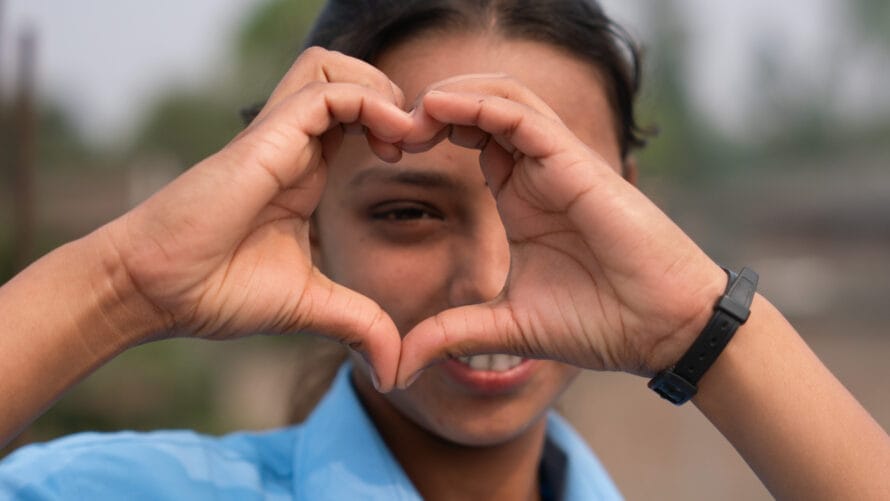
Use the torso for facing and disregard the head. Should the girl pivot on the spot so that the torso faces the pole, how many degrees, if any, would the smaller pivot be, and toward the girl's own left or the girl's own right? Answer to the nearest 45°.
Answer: approximately 135° to the girl's own right

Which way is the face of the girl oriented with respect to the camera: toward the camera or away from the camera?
toward the camera

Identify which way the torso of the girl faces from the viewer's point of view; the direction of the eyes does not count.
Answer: toward the camera
